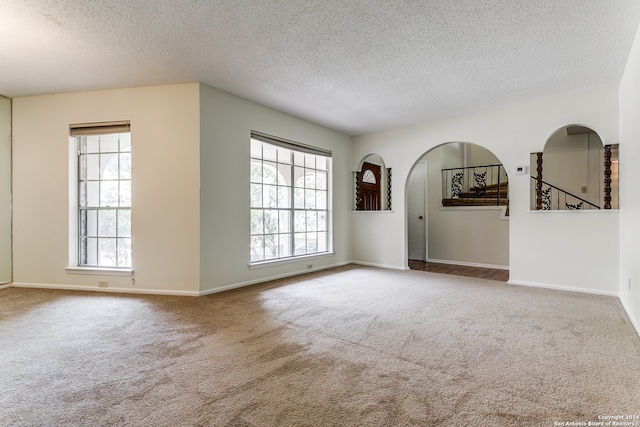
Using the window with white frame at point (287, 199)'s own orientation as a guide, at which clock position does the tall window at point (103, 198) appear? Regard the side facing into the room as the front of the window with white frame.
The tall window is roughly at 4 o'clock from the window with white frame.

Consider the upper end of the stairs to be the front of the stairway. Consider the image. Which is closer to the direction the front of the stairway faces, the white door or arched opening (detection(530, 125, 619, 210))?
the white door

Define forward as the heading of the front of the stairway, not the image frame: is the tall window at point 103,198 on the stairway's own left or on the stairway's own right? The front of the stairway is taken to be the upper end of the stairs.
on the stairway's own left

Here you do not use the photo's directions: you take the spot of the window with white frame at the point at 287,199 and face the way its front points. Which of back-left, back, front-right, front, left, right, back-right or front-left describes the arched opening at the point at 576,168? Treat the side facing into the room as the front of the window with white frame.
front-left

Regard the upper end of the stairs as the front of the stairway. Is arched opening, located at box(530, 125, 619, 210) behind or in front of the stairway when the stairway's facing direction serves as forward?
behind

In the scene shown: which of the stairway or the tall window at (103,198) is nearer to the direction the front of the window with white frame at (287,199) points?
the stairway

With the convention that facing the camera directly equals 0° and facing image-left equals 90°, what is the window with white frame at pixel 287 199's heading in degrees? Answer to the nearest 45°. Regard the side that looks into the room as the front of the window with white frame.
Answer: approximately 315°

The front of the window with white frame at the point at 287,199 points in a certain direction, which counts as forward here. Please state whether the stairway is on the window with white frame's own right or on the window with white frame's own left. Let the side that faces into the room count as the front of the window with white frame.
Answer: on the window with white frame's own left
